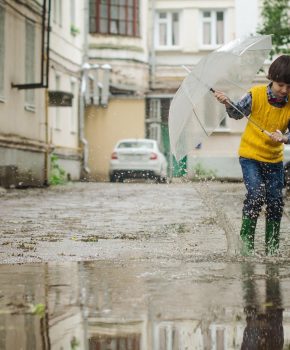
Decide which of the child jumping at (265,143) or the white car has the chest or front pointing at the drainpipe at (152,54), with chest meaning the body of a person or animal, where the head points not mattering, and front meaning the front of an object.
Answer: the white car

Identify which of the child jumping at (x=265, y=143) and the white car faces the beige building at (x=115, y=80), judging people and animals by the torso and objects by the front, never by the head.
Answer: the white car

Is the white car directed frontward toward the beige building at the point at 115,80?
yes

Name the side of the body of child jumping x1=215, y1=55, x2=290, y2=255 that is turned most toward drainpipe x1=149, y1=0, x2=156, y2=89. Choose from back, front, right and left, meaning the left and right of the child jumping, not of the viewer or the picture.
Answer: back

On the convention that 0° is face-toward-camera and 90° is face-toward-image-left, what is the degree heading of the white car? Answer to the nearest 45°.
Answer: approximately 180°

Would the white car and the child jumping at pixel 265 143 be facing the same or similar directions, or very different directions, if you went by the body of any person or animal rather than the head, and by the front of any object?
very different directions

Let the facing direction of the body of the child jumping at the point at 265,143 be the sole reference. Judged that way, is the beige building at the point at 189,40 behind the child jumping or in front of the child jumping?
behind

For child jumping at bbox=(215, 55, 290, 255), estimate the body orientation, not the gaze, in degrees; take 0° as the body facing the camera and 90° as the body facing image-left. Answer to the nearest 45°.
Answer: approximately 0°

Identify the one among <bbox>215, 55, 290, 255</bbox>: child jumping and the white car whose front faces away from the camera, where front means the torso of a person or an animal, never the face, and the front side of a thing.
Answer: the white car

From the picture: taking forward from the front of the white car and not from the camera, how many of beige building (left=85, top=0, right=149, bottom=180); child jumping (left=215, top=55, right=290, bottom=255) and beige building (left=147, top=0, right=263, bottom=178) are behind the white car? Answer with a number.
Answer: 1

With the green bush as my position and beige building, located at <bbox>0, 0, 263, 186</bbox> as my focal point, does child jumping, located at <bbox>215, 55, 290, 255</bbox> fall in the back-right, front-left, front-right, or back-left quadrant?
back-right

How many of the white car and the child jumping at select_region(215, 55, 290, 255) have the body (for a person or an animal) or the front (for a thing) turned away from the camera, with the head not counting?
1
